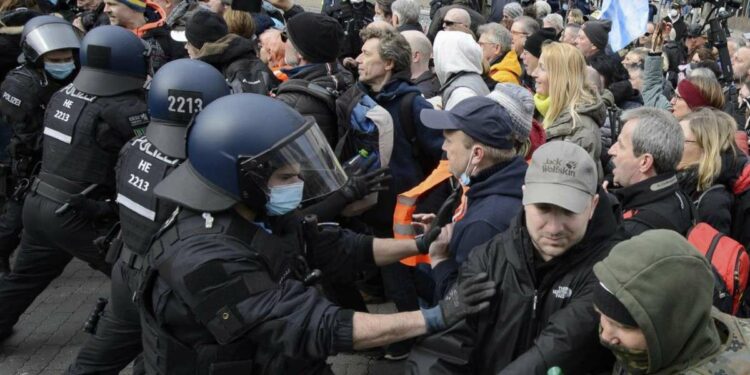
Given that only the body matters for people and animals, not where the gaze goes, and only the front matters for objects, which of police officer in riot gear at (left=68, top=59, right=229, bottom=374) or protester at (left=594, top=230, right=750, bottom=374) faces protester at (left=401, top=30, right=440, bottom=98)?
the police officer in riot gear

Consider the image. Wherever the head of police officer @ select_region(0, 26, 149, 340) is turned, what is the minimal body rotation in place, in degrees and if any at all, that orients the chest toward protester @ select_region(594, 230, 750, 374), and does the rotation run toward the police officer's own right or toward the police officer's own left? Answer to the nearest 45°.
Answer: approximately 90° to the police officer's own right

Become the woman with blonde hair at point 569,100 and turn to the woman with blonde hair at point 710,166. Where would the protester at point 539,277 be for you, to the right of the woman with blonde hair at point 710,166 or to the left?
right

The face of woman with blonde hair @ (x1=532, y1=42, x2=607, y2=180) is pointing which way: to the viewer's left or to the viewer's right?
to the viewer's left

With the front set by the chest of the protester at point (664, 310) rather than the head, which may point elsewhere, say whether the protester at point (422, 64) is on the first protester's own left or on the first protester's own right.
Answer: on the first protester's own right

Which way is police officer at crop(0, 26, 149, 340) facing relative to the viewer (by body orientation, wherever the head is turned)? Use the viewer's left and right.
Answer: facing away from the viewer and to the right of the viewer

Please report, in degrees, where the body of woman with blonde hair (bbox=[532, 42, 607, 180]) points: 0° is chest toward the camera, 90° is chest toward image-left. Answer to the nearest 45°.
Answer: approximately 90°

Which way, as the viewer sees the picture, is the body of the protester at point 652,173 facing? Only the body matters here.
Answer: to the viewer's left

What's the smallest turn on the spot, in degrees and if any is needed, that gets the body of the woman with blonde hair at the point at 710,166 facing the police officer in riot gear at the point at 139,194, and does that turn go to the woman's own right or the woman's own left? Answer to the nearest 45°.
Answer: approximately 45° to the woman's own left

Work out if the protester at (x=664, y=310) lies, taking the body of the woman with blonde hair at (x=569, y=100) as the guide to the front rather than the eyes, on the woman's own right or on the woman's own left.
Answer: on the woman's own left

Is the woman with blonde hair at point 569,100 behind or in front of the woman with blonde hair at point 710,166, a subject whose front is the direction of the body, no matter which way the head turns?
in front
